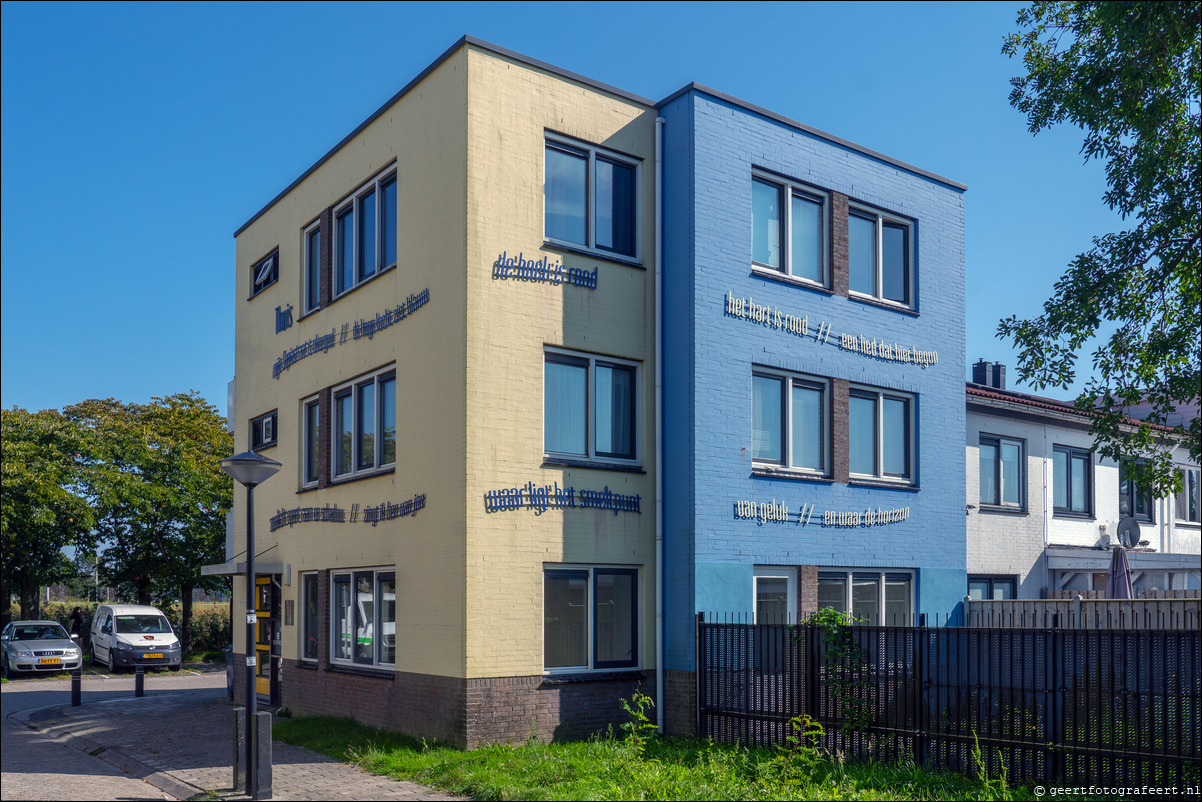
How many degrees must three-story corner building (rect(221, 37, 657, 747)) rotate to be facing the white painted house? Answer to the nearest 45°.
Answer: approximately 180°

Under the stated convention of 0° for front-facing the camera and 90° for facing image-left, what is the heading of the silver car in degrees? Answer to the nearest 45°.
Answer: approximately 0°

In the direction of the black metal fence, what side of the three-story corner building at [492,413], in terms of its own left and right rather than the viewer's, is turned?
left

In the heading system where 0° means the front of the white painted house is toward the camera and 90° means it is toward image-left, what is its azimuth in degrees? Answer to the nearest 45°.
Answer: approximately 315°

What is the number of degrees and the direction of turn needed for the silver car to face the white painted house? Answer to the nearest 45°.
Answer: approximately 45° to its left

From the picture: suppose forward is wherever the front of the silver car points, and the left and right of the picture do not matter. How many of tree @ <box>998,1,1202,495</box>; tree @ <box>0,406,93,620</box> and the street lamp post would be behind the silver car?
1

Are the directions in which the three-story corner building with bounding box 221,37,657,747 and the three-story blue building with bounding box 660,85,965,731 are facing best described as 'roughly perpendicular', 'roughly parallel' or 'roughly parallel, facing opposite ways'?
roughly perpendicular
